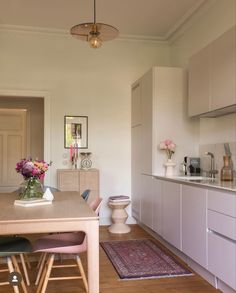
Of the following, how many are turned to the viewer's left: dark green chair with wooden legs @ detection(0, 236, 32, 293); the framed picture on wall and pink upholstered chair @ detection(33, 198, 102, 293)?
1

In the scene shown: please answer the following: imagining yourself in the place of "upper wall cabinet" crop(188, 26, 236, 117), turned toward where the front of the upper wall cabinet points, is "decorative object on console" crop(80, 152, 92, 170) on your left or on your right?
on your right

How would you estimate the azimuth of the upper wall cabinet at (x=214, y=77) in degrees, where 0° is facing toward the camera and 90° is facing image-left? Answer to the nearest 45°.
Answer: approximately 45°

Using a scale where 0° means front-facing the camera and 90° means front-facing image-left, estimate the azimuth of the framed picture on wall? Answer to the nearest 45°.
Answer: approximately 0°

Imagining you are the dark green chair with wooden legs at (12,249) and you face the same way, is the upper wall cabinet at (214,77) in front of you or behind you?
in front

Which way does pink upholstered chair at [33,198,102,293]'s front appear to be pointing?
to the viewer's left

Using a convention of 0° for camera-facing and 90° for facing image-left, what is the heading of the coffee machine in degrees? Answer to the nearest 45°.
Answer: approximately 45°

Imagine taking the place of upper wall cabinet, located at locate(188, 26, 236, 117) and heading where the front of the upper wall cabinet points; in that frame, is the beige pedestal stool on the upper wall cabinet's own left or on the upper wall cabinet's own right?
on the upper wall cabinet's own right

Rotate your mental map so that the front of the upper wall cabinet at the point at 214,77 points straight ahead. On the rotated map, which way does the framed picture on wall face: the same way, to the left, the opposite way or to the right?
to the left

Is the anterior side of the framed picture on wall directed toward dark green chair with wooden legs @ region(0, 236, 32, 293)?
yes

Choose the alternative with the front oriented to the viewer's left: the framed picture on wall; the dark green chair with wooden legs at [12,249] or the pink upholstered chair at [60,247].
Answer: the pink upholstered chair
